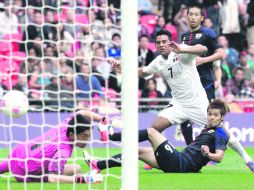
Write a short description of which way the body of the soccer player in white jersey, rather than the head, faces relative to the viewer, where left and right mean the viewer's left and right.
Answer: facing the viewer and to the left of the viewer

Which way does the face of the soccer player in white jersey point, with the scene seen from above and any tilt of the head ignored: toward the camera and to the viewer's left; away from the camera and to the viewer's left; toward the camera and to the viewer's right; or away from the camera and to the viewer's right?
toward the camera and to the viewer's left

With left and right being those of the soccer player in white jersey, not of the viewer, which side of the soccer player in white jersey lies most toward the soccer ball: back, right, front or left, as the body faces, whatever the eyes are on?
front

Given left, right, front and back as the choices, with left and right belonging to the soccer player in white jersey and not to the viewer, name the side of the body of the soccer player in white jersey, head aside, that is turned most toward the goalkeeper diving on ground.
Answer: front

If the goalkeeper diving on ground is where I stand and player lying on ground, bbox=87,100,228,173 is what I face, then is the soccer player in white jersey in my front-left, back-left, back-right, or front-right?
front-left
